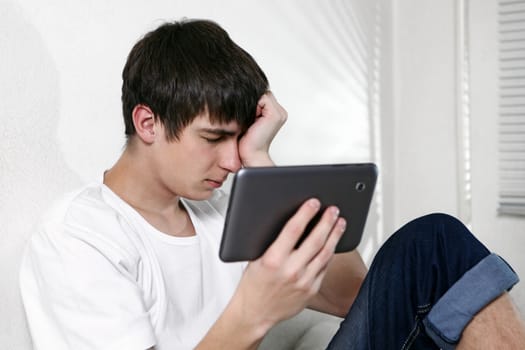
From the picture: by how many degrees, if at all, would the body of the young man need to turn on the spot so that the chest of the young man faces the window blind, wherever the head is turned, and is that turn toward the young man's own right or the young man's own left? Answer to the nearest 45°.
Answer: approximately 90° to the young man's own left

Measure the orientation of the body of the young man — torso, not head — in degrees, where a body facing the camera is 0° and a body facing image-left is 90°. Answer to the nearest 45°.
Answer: approximately 315°
